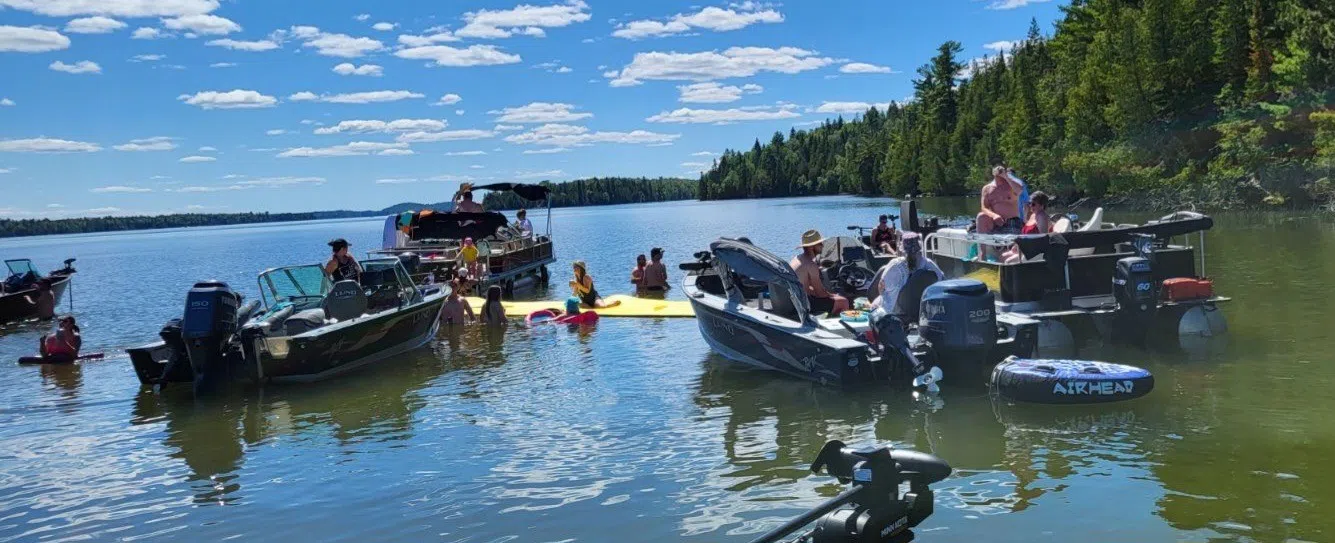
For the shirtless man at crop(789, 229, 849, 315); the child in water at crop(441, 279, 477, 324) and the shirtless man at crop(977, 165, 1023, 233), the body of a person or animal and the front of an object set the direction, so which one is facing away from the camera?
the child in water

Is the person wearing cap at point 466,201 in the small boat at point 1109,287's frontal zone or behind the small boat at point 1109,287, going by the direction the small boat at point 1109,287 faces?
frontal zone

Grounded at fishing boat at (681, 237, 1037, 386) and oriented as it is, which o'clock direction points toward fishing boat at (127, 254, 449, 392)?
fishing boat at (127, 254, 449, 392) is roughly at 11 o'clock from fishing boat at (681, 237, 1037, 386).

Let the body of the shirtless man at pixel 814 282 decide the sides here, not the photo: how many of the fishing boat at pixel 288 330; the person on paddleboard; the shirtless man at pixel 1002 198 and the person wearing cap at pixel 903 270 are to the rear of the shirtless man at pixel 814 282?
2

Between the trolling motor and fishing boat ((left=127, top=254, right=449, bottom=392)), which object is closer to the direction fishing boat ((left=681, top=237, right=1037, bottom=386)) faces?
the fishing boat

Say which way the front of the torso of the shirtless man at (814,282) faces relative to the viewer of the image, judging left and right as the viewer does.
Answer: facing to the right of the viewer

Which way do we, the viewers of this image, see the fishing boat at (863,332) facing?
facing away from the viewer and to the left of the viewer

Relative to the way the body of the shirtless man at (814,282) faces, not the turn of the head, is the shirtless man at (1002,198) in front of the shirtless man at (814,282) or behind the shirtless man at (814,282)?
in front

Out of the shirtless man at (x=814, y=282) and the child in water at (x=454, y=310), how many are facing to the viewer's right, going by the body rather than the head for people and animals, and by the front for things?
1

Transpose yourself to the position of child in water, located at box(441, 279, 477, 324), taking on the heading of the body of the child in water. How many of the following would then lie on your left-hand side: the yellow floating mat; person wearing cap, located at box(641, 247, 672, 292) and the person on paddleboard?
1

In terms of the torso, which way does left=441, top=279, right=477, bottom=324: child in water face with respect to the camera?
away from the camera

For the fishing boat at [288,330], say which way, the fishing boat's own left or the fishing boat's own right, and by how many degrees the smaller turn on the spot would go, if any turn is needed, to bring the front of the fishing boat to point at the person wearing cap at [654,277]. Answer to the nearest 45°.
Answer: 0° — it already faces them
